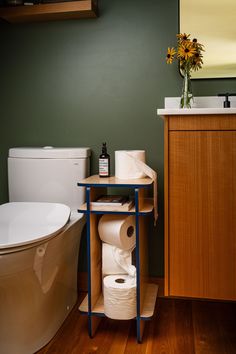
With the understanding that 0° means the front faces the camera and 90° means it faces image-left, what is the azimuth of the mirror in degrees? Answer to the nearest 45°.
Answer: approximately 0°

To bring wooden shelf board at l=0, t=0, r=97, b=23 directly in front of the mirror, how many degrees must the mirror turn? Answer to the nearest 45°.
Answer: approximately 90° to its right

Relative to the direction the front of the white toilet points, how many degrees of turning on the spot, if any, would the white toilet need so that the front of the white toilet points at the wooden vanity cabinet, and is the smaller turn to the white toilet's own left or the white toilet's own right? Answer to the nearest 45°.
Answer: approximately 90° to the white toilet's own left

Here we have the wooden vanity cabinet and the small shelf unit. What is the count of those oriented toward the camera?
2

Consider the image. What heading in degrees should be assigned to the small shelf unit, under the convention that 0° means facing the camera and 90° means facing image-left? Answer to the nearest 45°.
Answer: approximately 0°
